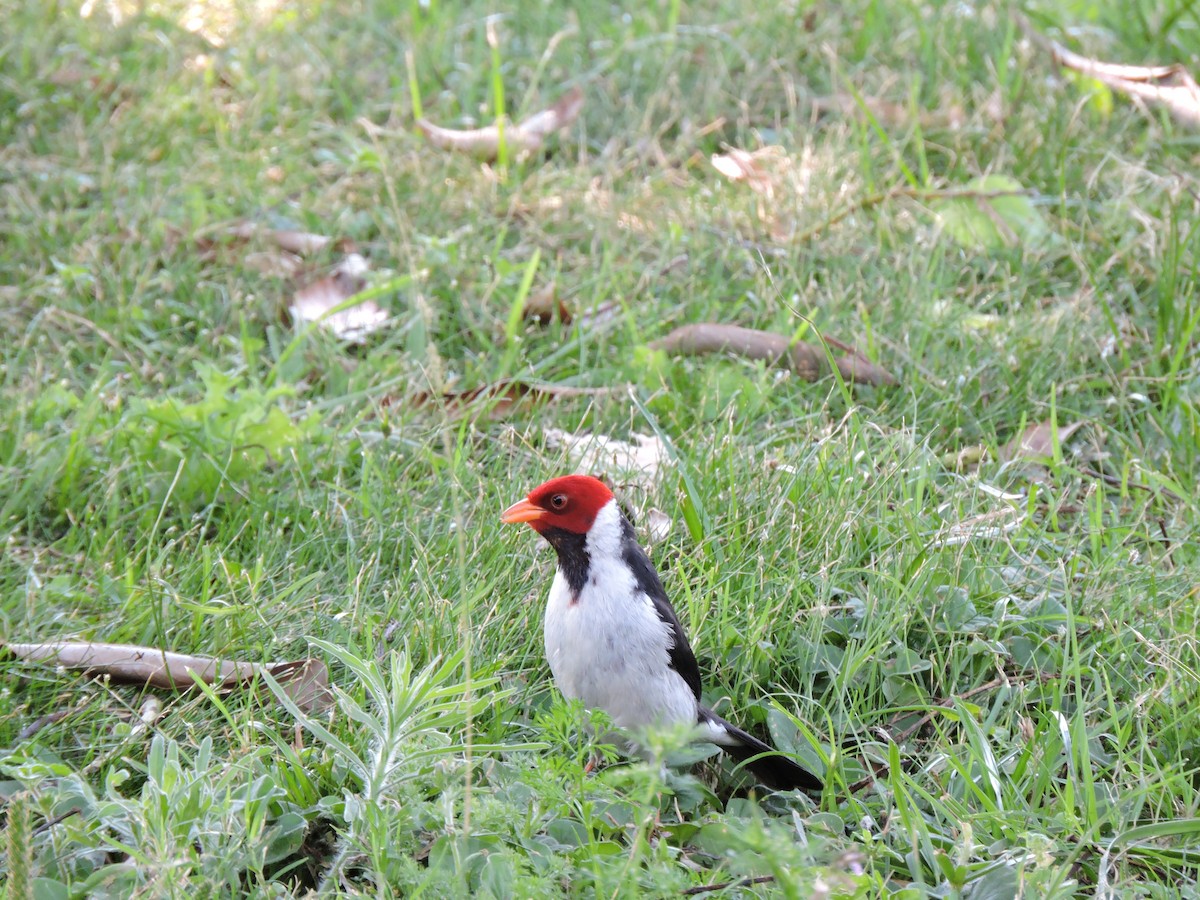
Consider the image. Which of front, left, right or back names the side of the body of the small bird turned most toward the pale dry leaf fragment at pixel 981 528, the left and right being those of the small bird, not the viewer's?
back

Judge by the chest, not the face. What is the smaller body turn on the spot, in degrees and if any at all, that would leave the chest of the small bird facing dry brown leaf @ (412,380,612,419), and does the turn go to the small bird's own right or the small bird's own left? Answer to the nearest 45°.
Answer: approximately 135° to the small bird's own right

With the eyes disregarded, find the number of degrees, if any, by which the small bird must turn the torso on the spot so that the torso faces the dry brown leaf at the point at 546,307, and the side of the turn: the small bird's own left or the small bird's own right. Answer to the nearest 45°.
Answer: approximately 135° to the small bird's own right

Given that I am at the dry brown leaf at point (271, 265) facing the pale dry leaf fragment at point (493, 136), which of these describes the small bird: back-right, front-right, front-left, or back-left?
back-right

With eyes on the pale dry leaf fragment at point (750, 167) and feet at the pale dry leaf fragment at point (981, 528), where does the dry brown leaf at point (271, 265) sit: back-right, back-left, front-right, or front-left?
front-left

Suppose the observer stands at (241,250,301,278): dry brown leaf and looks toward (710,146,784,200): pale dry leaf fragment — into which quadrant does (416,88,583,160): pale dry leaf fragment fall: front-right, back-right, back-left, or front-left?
front-left

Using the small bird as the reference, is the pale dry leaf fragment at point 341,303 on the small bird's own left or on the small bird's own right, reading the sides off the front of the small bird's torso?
on the small bird's own right

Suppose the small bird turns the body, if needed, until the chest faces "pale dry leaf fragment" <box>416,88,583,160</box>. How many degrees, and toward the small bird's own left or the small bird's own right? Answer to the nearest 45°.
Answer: approximately 135° to the small bird's own right

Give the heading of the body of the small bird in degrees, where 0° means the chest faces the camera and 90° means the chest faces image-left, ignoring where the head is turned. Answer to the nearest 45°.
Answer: approximately 45°

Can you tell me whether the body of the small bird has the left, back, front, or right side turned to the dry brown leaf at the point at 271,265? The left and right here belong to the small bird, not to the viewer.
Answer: right

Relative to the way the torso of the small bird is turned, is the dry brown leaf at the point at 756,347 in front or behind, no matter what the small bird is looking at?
behind

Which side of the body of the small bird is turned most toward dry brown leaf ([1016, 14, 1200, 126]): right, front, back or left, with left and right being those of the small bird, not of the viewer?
back

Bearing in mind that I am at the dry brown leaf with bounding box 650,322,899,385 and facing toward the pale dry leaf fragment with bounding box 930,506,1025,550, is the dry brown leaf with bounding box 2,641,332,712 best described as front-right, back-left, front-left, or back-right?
front-right

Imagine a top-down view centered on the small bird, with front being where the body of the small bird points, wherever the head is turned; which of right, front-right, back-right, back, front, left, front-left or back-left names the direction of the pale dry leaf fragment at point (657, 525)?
back-right

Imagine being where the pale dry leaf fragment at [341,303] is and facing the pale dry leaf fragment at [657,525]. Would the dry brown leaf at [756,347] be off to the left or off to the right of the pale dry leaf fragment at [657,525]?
left
